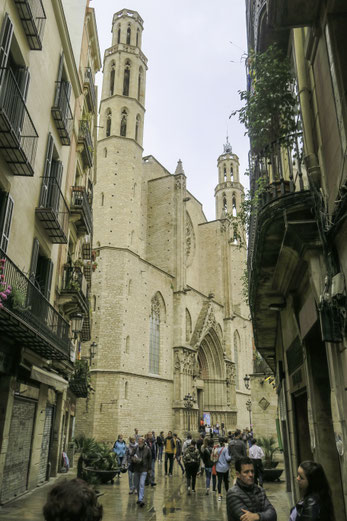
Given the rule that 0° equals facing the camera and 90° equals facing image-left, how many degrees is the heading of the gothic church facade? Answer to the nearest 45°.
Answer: approximately 315°

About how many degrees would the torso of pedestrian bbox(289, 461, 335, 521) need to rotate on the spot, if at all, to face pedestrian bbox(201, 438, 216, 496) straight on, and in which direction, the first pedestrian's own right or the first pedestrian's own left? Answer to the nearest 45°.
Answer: approximately 90° to the first pedestrian's own right

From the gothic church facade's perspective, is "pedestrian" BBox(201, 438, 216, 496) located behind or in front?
in front

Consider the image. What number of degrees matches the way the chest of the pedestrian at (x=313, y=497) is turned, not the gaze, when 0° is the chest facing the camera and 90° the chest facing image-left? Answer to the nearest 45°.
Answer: approximately 90°

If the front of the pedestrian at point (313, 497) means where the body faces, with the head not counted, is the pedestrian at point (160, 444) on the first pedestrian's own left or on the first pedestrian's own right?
on the first pedestrian's own right

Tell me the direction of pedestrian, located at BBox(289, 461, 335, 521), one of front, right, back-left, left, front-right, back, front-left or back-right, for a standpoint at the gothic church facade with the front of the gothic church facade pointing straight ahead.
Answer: front-right

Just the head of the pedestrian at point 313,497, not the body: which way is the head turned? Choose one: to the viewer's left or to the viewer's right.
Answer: to the viewer's left

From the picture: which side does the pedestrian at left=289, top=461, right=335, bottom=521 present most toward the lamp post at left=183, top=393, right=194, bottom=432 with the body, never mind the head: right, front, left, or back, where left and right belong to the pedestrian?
right
